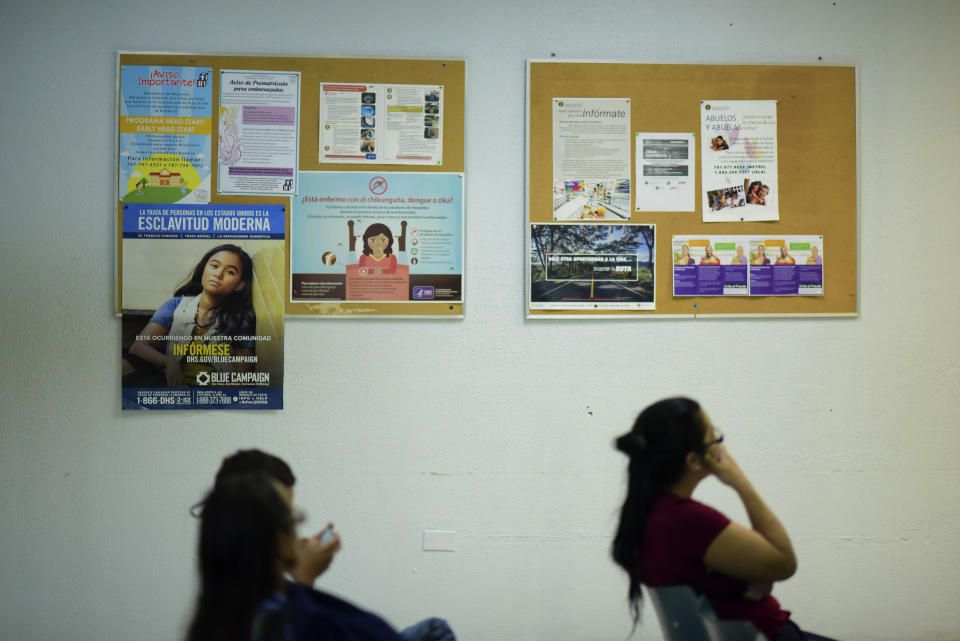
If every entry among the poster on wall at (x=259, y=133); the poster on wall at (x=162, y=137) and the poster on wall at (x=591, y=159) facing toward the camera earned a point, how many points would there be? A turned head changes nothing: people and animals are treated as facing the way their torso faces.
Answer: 3

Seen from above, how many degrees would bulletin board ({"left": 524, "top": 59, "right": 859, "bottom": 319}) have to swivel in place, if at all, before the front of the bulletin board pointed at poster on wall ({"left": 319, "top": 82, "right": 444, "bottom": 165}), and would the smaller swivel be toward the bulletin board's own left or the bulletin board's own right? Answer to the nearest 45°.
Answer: approximately 90° to the bulletin board's own right

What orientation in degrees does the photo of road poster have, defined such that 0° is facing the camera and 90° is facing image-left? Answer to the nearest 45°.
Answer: approximately 0°

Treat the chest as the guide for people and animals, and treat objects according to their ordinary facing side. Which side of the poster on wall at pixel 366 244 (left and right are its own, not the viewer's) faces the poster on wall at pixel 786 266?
left

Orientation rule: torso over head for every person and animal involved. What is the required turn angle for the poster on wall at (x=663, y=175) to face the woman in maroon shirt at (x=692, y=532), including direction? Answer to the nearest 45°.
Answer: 0° — it already faces them

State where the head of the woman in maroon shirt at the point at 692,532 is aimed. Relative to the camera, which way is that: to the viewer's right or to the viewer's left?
to the viewer's right

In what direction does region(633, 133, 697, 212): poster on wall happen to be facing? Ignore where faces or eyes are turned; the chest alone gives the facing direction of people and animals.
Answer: toward the camera

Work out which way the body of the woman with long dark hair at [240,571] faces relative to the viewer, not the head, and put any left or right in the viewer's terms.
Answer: facing away from the viewer and to the right of the viewer

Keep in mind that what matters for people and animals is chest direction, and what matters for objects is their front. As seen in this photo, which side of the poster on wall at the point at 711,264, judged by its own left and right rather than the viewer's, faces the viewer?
front

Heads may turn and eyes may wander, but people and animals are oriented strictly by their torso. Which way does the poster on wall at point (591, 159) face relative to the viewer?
toward the camera

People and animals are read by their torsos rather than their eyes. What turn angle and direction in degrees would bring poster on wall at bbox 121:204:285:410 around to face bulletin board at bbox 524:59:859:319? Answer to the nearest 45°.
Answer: approximately 90° to its left

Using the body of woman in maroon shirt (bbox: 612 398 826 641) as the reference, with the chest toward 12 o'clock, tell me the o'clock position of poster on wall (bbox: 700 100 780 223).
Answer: The poster on wall is roughly at 9 o'clock from the woman in maroon shirt.
